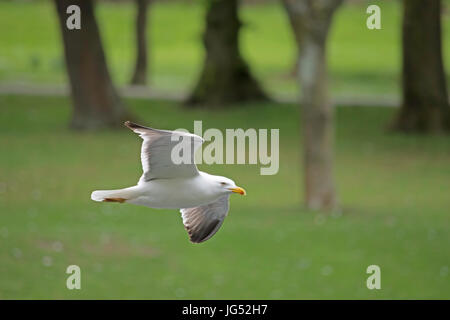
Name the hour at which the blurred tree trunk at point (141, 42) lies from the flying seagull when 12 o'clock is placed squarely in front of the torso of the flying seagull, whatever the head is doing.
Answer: The blurred tree trunk is roughly at 9 o'clock from the flying seagull.

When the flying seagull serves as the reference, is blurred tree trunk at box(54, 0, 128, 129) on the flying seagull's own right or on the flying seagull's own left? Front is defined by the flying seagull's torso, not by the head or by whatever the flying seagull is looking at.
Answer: on the flying seagull's own left

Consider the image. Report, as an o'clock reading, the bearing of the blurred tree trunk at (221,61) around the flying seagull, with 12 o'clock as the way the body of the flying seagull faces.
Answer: The blurred tree trunk is roughly at 9 o'clock from the flying seagull.

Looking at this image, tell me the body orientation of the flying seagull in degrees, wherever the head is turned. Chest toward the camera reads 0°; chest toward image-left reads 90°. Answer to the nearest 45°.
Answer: approximately 270°

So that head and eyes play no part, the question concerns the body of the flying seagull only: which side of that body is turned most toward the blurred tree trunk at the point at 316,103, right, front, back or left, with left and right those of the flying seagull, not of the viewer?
left

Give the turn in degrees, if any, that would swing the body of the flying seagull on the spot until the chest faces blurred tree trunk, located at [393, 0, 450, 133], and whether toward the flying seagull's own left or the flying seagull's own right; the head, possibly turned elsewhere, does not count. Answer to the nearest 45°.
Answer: approximately 90° to the flying seagull's own left
